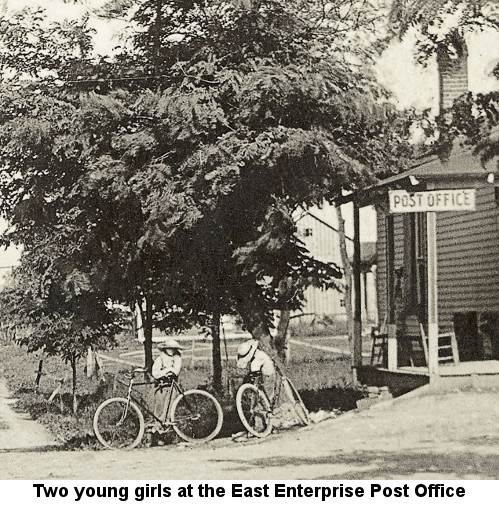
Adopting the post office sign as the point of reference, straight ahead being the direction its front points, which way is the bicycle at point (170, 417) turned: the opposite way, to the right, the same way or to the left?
to the right

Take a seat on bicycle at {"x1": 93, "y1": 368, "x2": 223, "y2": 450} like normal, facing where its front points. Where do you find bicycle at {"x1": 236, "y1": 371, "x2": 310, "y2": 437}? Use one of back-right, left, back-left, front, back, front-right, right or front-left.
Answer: back

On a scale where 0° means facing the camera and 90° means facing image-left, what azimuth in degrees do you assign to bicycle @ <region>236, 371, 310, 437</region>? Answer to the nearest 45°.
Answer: approximately 225°

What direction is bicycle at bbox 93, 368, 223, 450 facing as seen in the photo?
to the viewer's left

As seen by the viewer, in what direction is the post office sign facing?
toward the camera

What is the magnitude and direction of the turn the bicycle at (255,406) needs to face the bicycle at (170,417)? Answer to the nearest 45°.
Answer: approximately 135° to its left

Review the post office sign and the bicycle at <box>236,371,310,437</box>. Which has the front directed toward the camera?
the post office sign

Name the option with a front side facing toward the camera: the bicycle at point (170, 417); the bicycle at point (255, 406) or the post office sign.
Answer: the post office sign

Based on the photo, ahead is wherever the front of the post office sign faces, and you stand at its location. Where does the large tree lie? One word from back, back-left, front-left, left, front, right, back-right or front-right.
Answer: right
